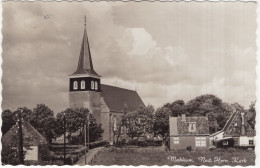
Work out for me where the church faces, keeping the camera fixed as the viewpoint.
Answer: facing the viewer and to the left of the viewer

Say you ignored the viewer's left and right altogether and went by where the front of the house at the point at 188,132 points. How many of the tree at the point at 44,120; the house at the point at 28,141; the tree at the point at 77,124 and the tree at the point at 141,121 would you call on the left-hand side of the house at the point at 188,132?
0

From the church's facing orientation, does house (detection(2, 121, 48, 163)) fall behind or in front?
in front

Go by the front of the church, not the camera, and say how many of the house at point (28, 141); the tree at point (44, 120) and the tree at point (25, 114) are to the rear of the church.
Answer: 0

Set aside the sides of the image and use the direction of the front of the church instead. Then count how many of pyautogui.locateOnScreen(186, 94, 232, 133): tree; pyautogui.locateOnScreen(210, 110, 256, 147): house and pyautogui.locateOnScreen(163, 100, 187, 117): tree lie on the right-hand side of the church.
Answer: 0

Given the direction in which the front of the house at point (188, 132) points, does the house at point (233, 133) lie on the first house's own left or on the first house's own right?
on the first house's own left

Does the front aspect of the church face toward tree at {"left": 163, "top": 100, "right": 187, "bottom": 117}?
no

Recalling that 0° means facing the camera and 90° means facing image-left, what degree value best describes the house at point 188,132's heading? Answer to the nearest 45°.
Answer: approximately 0°

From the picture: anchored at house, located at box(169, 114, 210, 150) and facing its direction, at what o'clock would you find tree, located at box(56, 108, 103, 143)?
The tree is roughly at 3 o'clock from the house.

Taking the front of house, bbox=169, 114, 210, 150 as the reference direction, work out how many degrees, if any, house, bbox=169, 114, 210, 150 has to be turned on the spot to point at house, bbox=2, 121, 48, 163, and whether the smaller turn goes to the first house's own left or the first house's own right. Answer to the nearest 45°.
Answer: approximately 90° to the first house's own right

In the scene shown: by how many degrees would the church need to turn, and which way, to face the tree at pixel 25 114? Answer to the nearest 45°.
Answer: approximately 45° to its right

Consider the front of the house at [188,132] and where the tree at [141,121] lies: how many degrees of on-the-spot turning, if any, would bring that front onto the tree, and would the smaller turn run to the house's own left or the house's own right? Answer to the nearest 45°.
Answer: approximately 90° to the house's own right

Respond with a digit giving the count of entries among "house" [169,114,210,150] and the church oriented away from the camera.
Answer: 0
